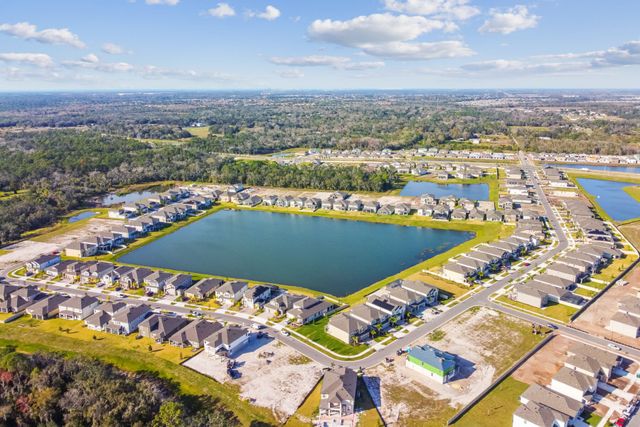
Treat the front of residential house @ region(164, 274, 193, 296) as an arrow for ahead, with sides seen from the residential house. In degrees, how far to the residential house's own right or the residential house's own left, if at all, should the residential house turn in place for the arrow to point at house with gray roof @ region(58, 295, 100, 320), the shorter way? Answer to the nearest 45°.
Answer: approximately 45° to the residential house's own right

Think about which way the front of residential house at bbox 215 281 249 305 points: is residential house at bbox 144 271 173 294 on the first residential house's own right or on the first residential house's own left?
on the first residential house's own right

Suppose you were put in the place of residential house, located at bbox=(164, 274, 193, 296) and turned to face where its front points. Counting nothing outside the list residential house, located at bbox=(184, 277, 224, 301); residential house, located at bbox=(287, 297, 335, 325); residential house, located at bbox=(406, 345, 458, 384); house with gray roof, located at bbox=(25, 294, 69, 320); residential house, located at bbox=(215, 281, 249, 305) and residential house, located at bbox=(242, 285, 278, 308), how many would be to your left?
5

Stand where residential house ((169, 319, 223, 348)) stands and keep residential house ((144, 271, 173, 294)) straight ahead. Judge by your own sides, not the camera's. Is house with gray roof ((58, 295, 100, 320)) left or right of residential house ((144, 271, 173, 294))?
left

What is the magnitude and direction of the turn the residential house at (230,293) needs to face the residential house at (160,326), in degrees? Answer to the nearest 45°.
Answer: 0° — it already faces it

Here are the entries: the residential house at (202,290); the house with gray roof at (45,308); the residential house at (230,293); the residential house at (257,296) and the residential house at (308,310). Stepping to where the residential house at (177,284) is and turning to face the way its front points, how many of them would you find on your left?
4

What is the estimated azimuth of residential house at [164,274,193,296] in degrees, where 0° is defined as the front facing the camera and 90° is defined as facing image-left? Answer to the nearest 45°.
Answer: approximately 45°

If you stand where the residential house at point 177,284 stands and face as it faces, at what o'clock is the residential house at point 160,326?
the residential house at point 160,326 is roughly at 11 o'clock from the residential house at point 177,284.

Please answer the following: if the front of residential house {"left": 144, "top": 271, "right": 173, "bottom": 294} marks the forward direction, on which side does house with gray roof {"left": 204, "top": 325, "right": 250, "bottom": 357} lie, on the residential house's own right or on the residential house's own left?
on the residential house's own left

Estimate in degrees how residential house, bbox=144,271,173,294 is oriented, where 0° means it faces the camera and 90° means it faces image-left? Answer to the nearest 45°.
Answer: approximately 45°

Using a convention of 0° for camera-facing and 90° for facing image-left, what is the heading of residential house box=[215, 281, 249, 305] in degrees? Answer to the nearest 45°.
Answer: approximately 45°

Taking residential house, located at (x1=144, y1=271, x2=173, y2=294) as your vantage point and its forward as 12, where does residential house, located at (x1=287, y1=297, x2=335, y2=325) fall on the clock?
residential house, located at (x1=287, y1=297, x2=335, y2=325) is roughly at 9 o'clock from residential house, located at (x1=144, y1=271, x2=173, y2=294).
